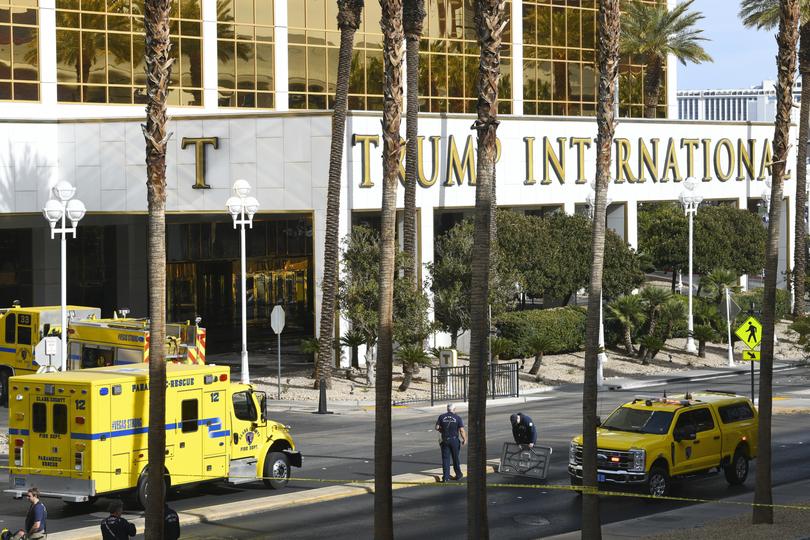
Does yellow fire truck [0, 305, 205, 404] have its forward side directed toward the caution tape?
no

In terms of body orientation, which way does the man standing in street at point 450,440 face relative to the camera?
away from the camera

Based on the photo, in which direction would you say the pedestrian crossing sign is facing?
toward the camera

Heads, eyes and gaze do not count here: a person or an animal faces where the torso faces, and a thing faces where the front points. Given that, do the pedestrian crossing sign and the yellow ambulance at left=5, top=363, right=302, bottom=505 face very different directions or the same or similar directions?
very different directions

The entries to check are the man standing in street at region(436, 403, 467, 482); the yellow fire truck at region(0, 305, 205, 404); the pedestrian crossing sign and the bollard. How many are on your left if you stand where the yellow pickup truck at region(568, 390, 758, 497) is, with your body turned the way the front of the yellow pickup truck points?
0

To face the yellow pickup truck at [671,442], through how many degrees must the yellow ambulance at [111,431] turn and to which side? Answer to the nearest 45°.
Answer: approximately 45° to its right

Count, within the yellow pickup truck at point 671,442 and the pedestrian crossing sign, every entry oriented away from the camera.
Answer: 0

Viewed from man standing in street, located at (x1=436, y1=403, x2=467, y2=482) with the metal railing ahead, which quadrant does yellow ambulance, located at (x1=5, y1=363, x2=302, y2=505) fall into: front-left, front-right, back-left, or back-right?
back-left

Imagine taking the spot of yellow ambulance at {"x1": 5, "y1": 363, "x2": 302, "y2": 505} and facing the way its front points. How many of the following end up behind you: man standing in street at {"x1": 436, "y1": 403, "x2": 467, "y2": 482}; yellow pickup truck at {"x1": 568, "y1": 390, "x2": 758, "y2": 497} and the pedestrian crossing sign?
0

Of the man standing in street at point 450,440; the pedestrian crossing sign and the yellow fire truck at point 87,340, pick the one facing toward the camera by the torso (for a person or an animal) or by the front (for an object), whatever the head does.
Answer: the pedestrian crossing sign

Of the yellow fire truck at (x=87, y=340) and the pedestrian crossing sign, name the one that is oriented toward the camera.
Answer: the pedestrian crossing sign

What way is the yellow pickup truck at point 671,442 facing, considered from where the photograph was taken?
facing the viewer and to the left of the viewer

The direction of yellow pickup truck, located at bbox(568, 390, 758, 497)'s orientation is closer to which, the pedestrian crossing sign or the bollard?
the bollard

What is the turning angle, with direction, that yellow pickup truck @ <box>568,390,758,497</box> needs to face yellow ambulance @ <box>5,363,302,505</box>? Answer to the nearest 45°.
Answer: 0° — it already faces it

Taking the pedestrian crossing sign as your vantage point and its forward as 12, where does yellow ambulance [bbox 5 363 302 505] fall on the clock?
The yellow ambulance is roughly at 1 o'clock from the pedestrian crossing sign.
